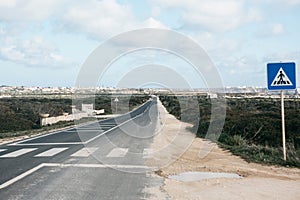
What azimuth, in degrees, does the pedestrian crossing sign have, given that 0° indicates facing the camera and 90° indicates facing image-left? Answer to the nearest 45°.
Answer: approximately 0°
